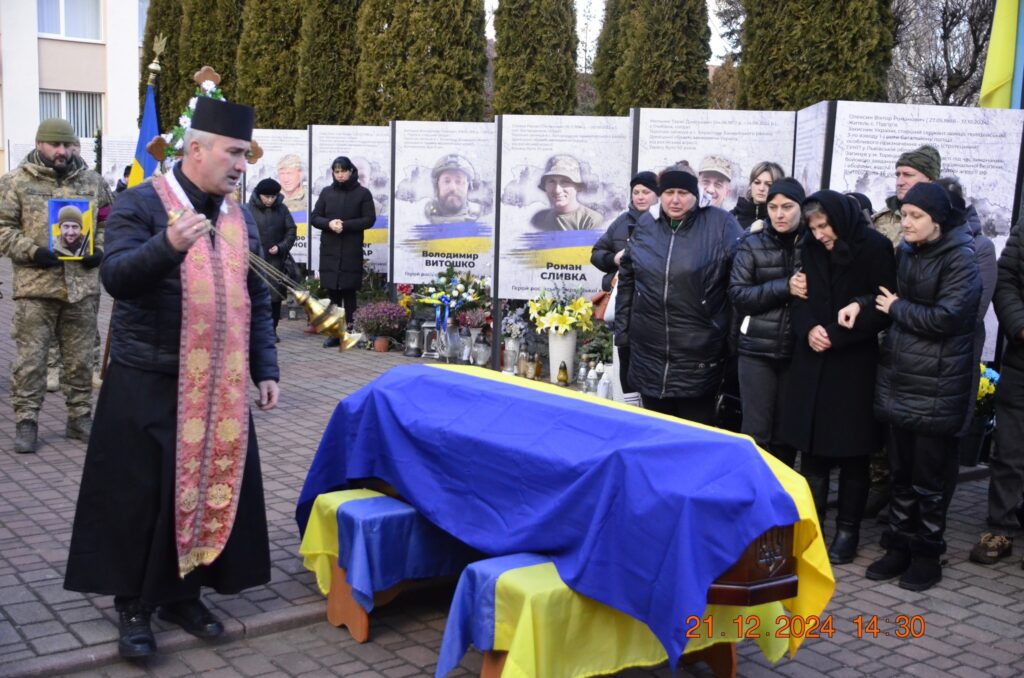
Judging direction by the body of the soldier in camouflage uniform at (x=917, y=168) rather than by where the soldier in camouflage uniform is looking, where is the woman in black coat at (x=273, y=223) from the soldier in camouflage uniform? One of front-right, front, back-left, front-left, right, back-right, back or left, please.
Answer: right

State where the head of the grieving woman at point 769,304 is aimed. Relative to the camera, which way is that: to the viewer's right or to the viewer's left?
to the viewer's left

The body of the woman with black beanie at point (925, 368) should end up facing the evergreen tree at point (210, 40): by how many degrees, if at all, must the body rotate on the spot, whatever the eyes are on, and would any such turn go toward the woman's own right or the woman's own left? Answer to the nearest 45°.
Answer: approximately 90° to the woman's own right

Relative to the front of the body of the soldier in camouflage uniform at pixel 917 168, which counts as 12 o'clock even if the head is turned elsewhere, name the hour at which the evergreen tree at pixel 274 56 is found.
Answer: The evergreen tree is roughly at 3 o'clock from the soldier in camouflage uniform.

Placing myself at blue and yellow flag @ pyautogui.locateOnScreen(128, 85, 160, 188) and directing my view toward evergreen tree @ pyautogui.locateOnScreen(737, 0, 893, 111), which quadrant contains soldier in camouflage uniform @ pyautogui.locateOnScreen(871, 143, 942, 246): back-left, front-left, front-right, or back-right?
front-right

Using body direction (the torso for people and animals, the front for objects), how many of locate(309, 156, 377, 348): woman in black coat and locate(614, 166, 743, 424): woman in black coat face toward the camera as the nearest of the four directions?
2

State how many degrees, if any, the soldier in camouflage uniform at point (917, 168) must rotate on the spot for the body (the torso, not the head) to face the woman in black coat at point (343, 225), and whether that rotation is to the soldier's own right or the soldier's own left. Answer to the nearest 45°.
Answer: approximately 90° to the soldier's own right

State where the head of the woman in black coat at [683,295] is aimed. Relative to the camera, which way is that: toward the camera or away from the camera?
toward the camera

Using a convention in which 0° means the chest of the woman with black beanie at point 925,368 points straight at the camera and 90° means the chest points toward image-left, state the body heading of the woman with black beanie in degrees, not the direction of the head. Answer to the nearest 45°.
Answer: approximately 45°

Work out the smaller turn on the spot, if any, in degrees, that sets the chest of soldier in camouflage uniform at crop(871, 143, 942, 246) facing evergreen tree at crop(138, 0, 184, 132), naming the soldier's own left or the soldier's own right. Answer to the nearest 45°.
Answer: approximately 90° to the soldier's own right

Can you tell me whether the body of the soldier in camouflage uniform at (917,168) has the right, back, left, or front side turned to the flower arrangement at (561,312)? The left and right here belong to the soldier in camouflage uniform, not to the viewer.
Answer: right

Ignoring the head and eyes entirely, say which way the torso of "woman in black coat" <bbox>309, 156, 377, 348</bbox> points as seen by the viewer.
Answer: toward the camera

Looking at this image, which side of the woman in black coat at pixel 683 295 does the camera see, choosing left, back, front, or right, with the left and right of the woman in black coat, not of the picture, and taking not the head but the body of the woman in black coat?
front

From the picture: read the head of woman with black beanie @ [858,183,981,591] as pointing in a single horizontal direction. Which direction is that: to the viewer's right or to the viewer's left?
to the viewer's left

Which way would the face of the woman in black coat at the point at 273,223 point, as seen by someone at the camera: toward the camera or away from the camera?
toward the camera

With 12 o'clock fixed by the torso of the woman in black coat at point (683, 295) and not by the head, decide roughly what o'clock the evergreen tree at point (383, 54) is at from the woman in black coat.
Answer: The evergreen tree is roughly at 5 o'clock from the woman in black coat.

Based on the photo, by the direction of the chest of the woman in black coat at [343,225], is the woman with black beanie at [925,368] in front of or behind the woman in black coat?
in front

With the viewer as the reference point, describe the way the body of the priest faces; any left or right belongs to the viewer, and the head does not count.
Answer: facing the viewer and to the right of the viewer

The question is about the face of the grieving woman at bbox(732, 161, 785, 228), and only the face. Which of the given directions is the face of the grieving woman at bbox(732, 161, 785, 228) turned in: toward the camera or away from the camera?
toward the camera

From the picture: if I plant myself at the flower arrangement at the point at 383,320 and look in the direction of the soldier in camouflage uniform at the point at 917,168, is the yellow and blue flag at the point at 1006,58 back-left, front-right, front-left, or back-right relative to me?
front-left

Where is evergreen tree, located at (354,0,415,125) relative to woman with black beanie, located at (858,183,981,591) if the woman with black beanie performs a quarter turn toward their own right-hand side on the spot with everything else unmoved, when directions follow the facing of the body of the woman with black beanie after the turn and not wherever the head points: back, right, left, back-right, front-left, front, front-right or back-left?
front

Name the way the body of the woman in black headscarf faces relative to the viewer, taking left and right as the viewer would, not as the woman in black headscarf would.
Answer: facing the viewer and to the left of the viewer

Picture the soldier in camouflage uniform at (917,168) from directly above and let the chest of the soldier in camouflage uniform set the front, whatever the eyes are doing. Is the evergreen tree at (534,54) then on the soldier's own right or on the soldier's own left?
on the soldier's own right

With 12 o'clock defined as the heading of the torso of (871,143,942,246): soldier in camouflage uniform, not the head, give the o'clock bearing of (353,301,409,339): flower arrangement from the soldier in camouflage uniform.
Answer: The flower arrangement is roughly at 3 o'clock from the soldier in camouflage uniform.
